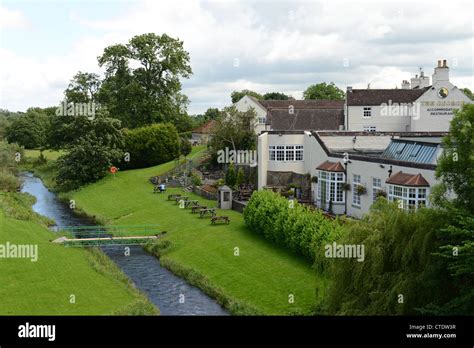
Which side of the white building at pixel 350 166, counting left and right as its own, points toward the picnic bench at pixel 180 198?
right

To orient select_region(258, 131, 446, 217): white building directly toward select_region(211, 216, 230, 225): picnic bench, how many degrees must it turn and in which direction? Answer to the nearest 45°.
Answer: approximately 45° to its right

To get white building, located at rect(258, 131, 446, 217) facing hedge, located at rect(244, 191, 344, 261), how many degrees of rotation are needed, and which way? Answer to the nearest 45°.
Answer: approximately 45° to its left

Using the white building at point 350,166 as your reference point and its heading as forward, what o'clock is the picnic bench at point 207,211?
The picnic bench is roughly at 2 o'clock from the white building.

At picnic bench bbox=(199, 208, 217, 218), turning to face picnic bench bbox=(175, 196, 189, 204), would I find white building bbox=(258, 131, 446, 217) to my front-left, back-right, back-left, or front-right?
back-right

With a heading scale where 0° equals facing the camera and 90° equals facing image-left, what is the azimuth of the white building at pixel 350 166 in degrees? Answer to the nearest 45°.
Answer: approximately 45°
